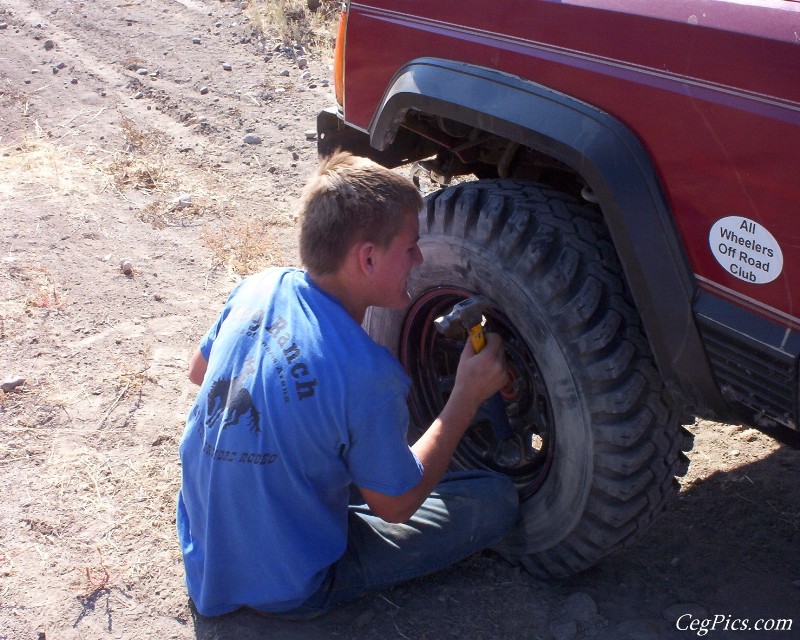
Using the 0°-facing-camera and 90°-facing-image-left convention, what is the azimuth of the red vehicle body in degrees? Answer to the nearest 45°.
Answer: approximately 135°

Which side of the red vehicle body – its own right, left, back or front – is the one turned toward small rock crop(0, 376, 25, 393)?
front

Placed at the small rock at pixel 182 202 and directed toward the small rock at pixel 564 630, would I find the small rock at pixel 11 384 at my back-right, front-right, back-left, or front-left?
front-right
